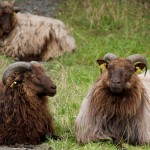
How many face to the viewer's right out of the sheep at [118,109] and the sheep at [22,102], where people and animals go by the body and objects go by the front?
1

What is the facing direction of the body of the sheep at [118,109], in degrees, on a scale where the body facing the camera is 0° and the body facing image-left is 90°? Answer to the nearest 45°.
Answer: approximately 0°

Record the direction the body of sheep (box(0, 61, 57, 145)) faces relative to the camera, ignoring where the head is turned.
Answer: to the viewer's right

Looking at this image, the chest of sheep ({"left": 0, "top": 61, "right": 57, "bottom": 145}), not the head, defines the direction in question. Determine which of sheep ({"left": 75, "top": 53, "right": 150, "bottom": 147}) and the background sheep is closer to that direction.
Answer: the sheep

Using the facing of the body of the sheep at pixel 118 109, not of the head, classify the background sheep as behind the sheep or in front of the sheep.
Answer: behind

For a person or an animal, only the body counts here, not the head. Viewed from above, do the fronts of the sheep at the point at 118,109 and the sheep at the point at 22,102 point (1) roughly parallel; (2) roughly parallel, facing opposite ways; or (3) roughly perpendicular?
roughly perpendicular

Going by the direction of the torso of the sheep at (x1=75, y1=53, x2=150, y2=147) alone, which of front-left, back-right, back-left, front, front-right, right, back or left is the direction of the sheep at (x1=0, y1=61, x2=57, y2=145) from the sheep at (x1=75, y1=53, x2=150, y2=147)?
right
